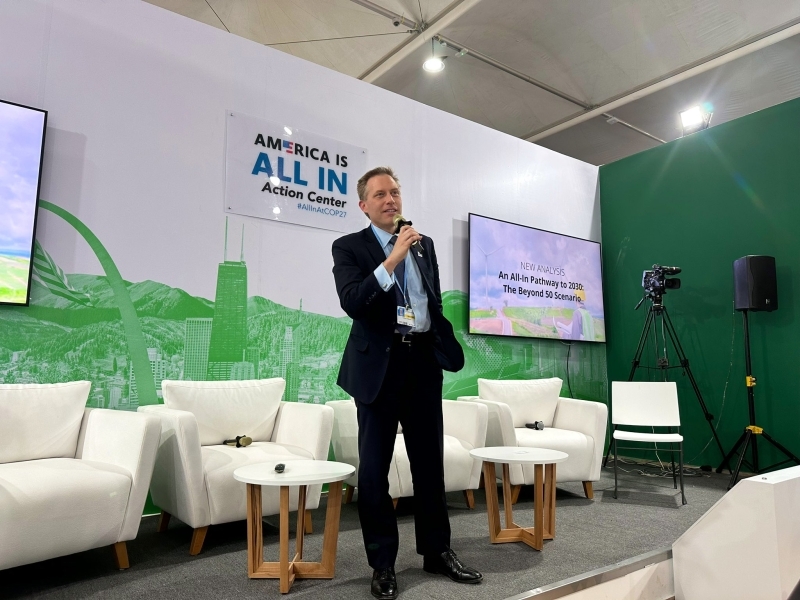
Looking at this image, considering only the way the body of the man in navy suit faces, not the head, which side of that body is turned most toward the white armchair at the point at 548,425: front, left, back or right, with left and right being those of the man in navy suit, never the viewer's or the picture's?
left

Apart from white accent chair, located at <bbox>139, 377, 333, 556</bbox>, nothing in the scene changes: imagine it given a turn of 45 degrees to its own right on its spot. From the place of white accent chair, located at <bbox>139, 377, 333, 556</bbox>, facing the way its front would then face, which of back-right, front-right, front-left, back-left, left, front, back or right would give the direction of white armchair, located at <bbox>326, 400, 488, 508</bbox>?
left

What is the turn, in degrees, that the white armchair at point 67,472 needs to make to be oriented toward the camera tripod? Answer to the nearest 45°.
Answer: approximately 45° to its left

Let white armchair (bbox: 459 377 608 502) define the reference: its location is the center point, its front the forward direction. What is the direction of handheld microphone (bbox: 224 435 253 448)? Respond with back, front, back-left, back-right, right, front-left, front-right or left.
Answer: right

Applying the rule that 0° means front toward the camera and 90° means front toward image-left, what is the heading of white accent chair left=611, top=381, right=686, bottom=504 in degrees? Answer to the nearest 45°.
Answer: approximately 0°

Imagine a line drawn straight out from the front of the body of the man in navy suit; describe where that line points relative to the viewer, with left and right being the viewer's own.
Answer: facing the viewer and to the right of the viewer

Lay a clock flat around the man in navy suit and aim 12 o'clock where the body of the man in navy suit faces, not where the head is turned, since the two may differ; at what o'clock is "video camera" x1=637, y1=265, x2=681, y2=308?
The video camera is roughly at 9 o'clock from the man in navy suit.

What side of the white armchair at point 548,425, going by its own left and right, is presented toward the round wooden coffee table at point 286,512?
right

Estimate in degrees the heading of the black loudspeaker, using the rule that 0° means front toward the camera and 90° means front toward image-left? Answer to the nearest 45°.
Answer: approximately 315°

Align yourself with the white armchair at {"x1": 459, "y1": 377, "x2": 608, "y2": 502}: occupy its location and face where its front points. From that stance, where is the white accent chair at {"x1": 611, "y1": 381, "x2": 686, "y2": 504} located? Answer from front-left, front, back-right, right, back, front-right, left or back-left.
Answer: left

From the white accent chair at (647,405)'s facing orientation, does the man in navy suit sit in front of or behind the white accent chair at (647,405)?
in front

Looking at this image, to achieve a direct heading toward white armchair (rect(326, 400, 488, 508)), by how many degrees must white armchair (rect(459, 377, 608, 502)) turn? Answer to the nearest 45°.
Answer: approximately 90° to its right

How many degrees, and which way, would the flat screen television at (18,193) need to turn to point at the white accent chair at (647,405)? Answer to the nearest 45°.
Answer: approximately 45° to its left
